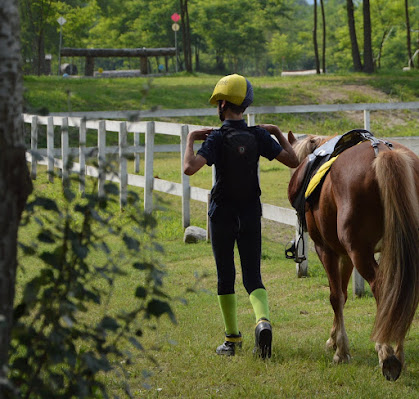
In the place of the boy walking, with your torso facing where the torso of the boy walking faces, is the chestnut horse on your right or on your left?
on your right

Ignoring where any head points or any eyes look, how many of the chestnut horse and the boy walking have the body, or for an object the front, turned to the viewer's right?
0

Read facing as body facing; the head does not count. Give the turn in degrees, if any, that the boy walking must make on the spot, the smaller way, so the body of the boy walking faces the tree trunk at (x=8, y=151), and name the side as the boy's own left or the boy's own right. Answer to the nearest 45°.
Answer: approximately 180°

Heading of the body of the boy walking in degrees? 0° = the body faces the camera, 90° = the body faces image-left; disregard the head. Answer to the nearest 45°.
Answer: approximately 180°

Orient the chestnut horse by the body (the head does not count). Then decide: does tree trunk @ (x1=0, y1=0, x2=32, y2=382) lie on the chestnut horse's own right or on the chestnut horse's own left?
on the chestnut horse's own left

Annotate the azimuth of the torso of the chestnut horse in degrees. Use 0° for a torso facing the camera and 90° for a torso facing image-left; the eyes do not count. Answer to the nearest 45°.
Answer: approximately 135°
